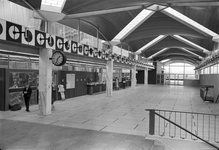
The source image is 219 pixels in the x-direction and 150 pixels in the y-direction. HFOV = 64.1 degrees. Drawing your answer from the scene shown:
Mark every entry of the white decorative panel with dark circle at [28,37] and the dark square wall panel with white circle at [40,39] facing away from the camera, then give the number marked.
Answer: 0

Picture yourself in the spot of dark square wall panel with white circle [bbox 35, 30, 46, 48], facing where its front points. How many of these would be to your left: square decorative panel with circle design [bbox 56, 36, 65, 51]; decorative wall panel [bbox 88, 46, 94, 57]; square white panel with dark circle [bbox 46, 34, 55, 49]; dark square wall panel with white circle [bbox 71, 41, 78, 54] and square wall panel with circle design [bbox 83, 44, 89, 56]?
5

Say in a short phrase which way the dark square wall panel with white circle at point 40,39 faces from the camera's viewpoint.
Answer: facing the viewer and to the right of the viewer

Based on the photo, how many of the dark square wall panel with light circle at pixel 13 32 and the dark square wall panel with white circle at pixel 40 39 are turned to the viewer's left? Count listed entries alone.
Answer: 0

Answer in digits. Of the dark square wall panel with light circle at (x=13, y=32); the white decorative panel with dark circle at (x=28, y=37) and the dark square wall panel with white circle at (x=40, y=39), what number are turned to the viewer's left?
0

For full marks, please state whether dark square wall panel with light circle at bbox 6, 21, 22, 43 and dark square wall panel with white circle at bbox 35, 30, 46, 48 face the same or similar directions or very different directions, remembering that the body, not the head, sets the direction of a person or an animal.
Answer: same or similar directions

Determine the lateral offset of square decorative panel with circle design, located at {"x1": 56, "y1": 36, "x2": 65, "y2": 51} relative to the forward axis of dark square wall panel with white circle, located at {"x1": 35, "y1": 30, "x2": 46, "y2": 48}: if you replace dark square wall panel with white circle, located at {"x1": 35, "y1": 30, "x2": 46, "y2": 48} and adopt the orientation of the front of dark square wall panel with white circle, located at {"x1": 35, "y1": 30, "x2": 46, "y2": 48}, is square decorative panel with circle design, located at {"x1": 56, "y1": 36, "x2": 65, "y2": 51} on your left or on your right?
on your left

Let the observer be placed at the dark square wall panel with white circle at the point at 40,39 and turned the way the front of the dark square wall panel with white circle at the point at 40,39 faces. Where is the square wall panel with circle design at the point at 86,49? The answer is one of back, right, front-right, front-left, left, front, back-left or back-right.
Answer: left

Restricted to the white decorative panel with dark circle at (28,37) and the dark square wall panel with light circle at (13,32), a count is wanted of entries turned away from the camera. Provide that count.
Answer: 0

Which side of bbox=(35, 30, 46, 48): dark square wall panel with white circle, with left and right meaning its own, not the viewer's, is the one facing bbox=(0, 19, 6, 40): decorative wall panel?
right
